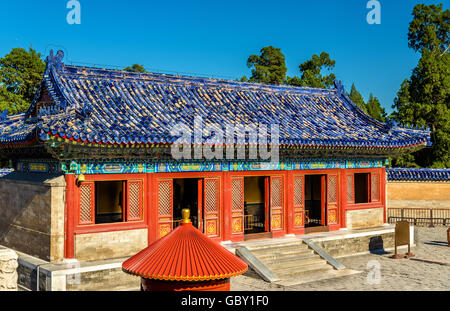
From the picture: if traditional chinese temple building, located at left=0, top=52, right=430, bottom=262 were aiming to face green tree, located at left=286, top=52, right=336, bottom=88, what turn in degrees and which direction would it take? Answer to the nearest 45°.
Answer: approximately 135° to its left

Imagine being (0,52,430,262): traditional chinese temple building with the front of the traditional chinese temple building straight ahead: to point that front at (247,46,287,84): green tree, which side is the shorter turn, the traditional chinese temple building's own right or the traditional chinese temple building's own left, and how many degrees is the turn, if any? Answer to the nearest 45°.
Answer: approximately 135° to the traditional chinese temple building's own left

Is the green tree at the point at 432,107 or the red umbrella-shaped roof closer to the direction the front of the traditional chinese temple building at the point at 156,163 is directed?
the red umbrella-shaped roof

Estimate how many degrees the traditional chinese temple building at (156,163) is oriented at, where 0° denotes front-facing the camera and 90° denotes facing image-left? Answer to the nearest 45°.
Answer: approximately 315°

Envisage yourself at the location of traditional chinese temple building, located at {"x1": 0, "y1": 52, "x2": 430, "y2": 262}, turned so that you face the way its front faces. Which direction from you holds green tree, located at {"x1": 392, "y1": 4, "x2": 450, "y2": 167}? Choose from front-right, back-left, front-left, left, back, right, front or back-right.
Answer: left

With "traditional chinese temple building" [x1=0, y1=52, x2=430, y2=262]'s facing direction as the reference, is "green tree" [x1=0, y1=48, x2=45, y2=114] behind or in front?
behind
